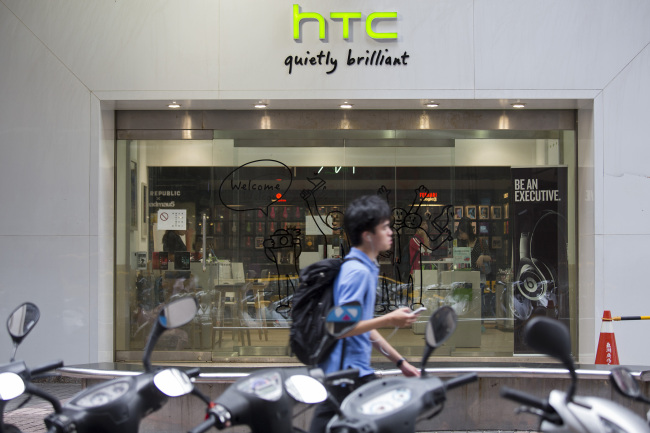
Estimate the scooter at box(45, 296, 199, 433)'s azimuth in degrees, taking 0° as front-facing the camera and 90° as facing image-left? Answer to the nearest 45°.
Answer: approximately 135°

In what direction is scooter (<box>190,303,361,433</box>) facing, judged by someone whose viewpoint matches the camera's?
facing away from the viewer and to the left of the viewer

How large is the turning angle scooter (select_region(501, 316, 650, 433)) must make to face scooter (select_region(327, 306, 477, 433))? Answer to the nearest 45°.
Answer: approximately 135° to its right

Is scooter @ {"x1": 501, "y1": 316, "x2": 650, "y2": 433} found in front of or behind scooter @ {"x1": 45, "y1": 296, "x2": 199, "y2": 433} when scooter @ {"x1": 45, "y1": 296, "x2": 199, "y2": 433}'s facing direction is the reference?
behind

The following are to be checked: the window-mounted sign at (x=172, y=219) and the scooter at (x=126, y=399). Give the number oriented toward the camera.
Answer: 1

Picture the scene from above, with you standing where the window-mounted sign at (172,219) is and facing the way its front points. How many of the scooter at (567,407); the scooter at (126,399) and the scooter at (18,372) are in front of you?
3

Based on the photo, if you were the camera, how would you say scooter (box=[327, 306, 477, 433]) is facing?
facing away from the viewer and to the left of the viewer

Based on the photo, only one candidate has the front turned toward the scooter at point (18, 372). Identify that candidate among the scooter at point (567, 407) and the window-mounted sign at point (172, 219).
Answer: the window-mounted sign

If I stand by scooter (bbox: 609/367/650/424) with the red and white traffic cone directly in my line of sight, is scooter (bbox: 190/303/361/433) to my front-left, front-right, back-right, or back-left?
back-left

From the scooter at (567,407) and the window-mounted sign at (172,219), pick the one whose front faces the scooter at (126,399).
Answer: the window-mounted sign

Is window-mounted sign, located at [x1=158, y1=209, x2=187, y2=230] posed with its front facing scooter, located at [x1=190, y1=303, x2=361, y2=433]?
yes

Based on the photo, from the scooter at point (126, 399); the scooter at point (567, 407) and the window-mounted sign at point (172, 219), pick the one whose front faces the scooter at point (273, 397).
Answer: the window-mounted sign
